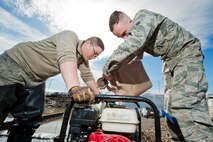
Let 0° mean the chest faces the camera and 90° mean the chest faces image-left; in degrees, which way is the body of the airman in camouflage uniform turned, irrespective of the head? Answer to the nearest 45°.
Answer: approximately 90°
